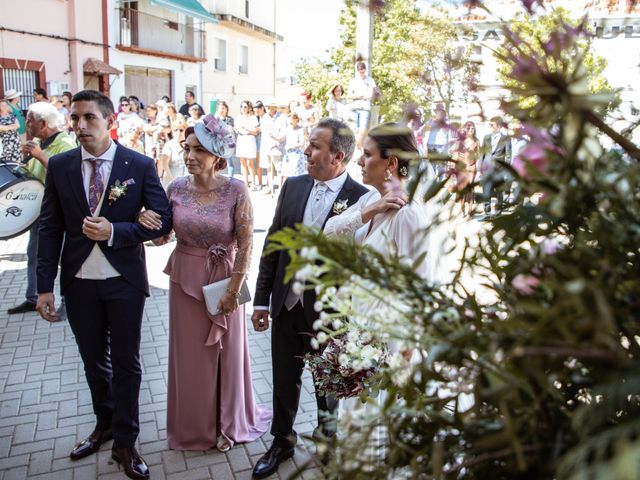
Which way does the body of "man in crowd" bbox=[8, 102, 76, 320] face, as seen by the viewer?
to the viewer's left

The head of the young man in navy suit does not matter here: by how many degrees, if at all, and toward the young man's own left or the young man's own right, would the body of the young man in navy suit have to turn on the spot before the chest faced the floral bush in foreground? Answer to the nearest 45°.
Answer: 0° — they already face it

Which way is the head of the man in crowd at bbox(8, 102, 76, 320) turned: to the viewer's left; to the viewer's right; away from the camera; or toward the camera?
to the viewer's left

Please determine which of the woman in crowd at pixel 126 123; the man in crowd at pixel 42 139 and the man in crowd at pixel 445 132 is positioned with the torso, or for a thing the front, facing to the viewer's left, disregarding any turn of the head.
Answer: the man in crowd at pixel 42 139
